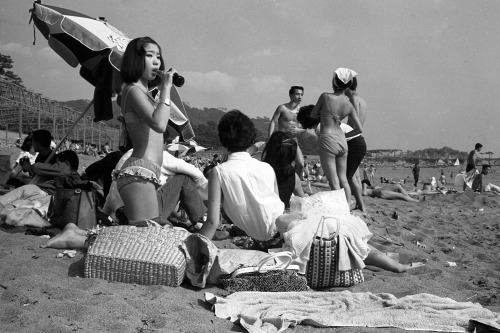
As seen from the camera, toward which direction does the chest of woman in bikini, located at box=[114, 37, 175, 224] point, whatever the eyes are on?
to the viewer's right

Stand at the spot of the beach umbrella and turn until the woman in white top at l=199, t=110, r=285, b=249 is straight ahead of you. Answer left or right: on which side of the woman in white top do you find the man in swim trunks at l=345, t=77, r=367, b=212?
left

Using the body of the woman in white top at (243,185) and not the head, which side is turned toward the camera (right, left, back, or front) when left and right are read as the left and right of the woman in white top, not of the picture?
back

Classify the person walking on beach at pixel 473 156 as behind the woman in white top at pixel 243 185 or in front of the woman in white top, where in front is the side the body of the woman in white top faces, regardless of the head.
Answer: in front

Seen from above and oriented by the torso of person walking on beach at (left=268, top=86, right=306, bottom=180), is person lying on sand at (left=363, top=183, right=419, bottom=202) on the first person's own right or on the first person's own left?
on the first person's own left

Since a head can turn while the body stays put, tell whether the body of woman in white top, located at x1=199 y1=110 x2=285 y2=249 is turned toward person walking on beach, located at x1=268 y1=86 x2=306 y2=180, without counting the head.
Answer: yes

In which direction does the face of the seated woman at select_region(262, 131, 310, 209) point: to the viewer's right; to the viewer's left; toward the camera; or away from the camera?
away from the camera

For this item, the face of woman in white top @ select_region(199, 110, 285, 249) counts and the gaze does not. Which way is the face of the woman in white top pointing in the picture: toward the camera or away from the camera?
away from the camera
